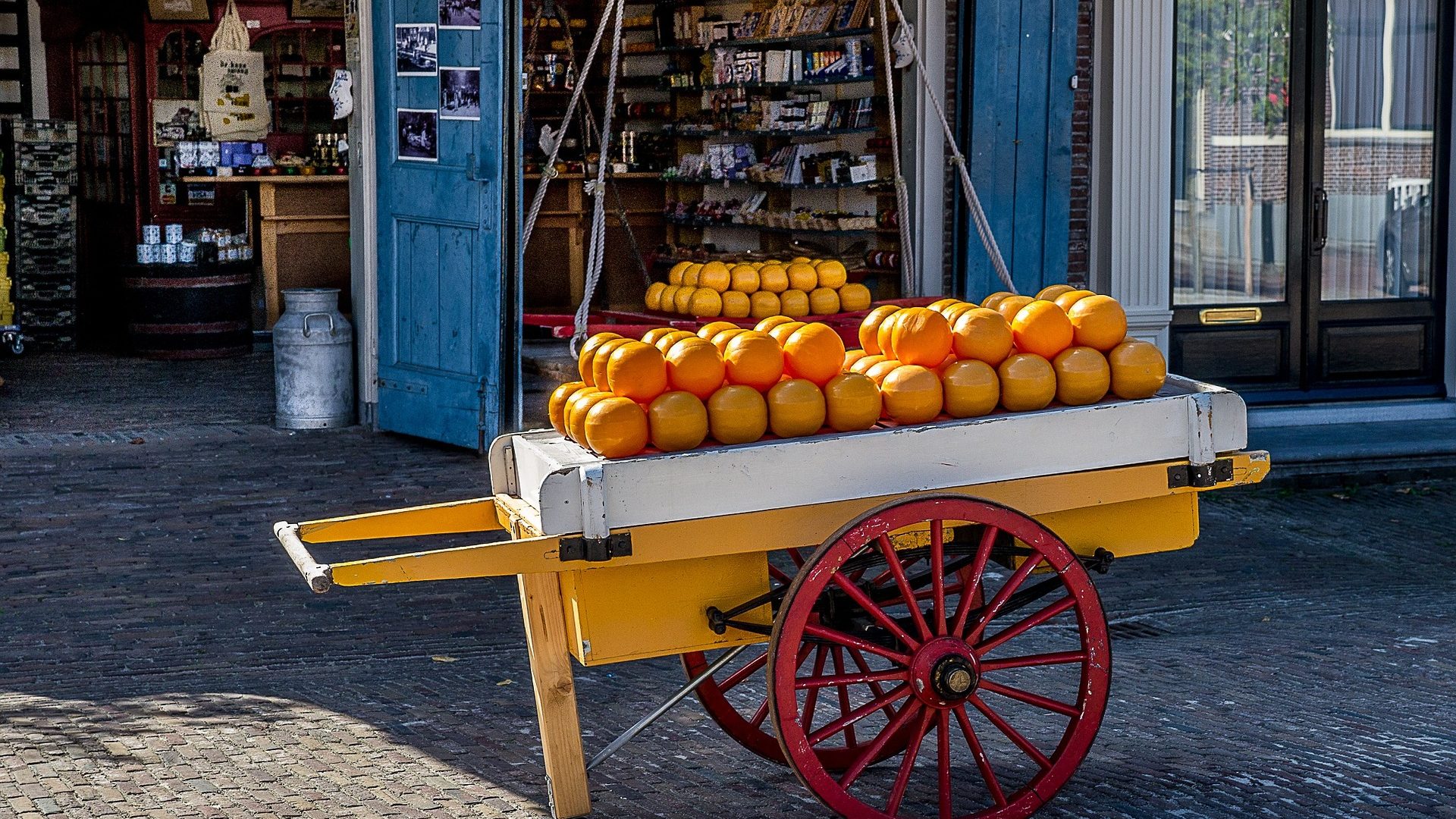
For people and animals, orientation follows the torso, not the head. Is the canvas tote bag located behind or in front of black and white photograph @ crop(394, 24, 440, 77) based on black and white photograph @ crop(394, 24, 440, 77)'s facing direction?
behind

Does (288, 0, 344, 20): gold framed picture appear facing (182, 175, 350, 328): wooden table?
yes

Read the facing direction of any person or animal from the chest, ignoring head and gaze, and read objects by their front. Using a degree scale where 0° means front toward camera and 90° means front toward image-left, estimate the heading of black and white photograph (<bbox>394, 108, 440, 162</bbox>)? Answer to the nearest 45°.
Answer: approximately 0°
